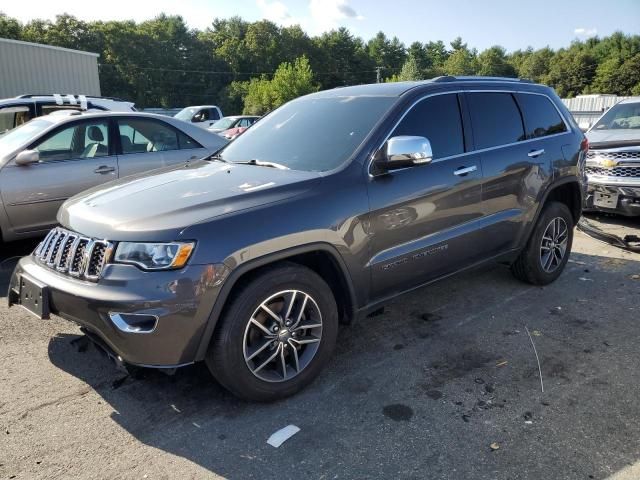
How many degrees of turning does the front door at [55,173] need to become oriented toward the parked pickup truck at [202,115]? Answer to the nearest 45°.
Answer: approximately 180°

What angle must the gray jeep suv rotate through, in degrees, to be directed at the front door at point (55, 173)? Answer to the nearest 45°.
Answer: approximately 90° to its right

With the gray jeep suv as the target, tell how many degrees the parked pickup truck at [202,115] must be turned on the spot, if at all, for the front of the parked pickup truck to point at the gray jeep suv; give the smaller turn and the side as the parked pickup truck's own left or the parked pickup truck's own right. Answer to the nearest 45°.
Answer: approximately 45° to the parked pickup truck's own left

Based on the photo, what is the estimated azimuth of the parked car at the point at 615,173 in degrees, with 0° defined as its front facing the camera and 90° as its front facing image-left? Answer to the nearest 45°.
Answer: approximately 45°

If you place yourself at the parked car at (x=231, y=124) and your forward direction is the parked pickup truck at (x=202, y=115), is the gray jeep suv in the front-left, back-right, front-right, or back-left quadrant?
back-left

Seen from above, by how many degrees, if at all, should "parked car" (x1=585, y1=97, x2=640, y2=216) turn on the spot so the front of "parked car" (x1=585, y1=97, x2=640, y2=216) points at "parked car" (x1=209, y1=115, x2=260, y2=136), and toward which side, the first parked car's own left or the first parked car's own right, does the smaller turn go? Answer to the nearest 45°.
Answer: approximately 90° to the first parked car's own right

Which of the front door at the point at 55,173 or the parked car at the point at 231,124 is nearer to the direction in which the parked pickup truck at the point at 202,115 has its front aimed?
the front door
